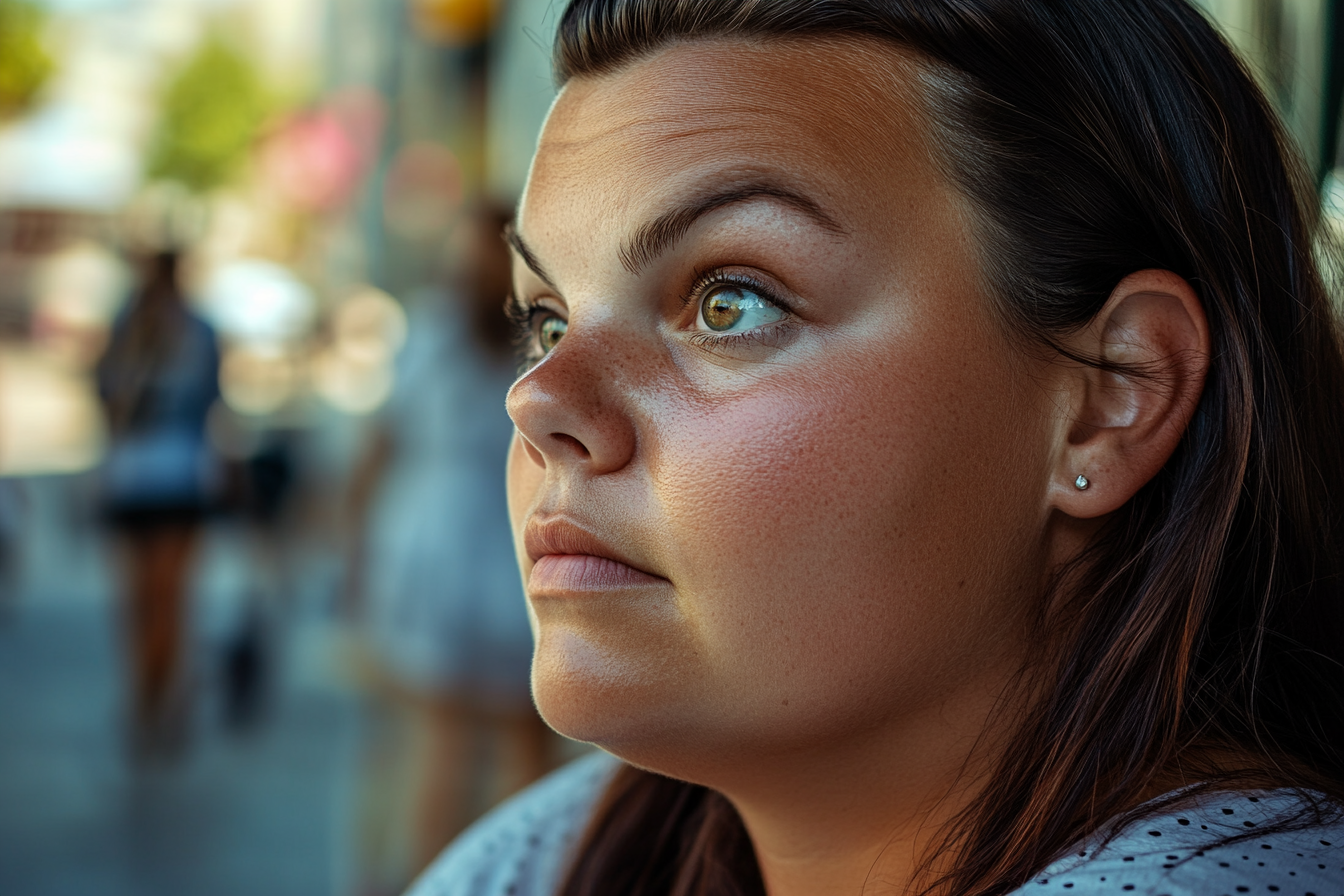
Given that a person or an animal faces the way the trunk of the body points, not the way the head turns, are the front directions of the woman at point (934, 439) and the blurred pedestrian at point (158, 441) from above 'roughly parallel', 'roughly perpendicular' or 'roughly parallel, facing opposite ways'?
roughly perpendicular

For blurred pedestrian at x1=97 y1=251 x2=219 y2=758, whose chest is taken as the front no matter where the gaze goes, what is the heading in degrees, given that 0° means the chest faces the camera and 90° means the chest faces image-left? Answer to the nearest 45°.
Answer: approximately 180°

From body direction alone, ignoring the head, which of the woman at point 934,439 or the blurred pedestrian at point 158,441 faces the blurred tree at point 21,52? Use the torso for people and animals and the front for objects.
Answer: the blurred pedestrian

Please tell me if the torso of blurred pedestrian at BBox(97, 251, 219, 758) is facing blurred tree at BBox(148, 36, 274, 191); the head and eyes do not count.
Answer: yes

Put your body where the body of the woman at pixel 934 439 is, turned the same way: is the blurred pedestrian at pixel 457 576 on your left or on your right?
on your right

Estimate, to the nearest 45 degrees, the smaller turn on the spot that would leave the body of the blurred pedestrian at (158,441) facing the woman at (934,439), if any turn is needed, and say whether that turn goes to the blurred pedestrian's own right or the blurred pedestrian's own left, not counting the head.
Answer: approximately 180°

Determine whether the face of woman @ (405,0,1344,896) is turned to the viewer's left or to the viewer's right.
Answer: to the viewer's left

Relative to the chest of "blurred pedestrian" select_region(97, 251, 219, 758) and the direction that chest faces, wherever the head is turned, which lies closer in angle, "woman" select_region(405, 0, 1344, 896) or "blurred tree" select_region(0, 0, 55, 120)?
the blurred tree

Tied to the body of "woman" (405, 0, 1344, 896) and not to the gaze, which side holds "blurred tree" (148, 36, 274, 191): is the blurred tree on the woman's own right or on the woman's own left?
on the woman's own right

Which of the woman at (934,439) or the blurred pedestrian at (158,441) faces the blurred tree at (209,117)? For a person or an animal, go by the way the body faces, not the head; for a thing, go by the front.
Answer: the blurred pedestrian

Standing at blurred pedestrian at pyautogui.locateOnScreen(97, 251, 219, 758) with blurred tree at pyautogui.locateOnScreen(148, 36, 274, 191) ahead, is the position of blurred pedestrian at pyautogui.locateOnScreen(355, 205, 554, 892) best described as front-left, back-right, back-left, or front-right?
back-right

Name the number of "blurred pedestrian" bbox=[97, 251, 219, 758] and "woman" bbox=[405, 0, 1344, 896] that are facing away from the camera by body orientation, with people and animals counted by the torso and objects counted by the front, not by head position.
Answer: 1

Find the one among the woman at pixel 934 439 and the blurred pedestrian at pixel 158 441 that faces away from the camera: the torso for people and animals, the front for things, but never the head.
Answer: the blurred pedestrian
